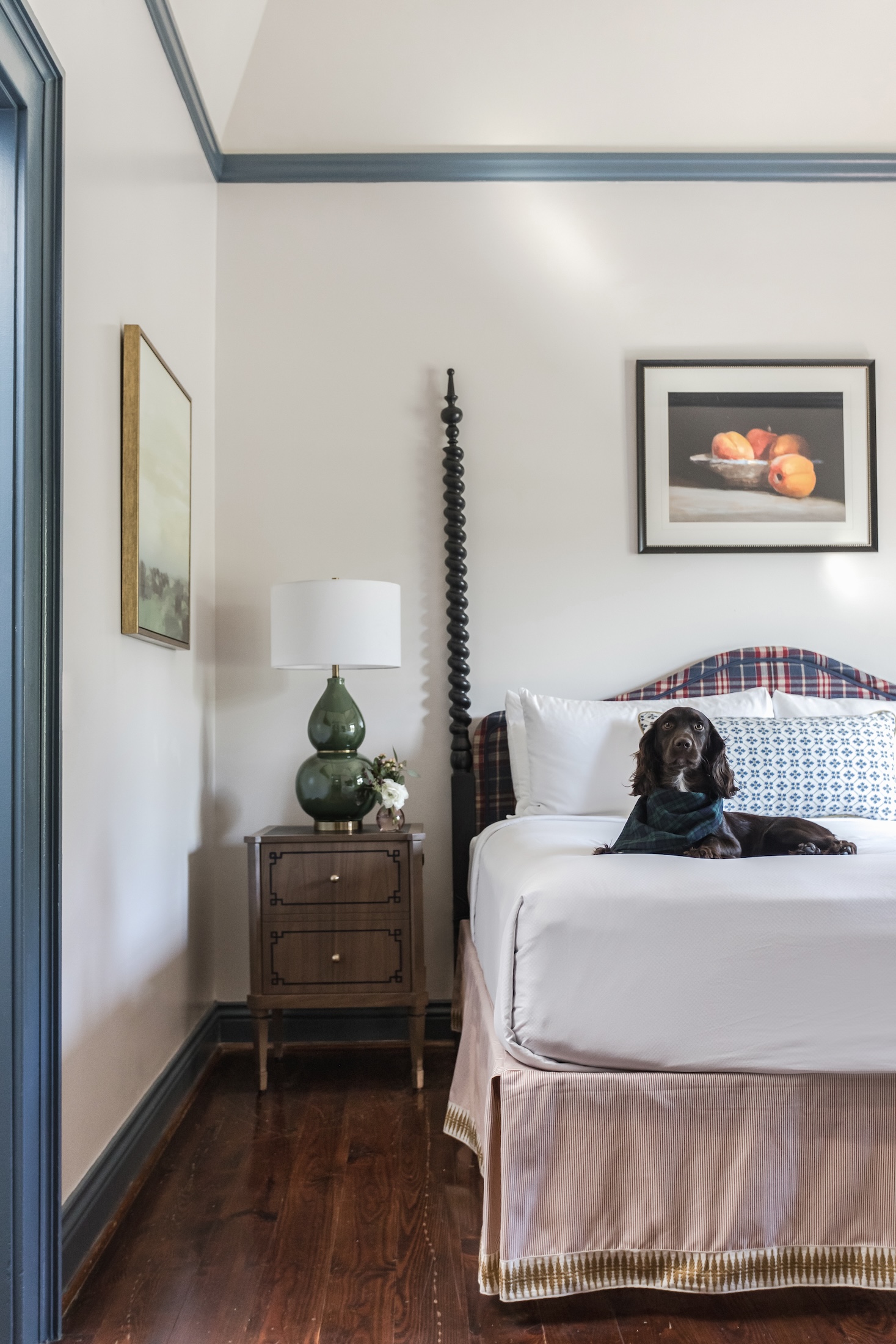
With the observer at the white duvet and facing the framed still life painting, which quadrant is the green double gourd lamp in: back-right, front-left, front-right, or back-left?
front-left

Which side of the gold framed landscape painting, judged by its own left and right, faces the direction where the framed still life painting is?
front

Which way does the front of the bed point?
toward the camera

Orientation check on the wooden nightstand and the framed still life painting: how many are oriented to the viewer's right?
0

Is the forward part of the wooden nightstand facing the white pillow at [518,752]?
no

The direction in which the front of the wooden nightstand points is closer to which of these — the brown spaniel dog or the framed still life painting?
the brown spaniel dog

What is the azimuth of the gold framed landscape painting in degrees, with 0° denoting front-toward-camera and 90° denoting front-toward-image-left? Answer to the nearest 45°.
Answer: approximately 270°

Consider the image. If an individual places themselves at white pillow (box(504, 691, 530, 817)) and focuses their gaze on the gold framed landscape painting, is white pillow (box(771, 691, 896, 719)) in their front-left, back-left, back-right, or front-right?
back-left

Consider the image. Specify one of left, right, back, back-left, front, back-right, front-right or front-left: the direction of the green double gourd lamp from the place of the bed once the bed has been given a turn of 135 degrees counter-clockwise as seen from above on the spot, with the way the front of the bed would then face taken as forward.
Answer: left

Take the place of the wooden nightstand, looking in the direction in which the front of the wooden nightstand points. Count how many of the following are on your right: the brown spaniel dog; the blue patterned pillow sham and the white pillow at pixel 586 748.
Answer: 0

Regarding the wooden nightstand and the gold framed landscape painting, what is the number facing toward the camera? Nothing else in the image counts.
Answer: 1

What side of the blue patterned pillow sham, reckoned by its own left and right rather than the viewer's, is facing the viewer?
front

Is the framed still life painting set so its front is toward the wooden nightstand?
no

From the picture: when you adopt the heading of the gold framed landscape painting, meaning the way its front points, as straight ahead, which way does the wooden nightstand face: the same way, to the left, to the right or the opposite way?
to the right

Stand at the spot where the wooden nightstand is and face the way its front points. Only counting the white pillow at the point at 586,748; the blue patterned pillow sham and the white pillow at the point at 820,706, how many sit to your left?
3

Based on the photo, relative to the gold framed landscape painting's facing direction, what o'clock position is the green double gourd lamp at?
The green double gourd lamp is roughly at 11 o'clock from the gold framed landscape painting.

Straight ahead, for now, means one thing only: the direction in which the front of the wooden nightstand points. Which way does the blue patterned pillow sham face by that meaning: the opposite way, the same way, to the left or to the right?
the same way

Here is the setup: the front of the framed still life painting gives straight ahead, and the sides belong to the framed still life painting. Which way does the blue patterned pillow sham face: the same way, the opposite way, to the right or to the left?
the same way
